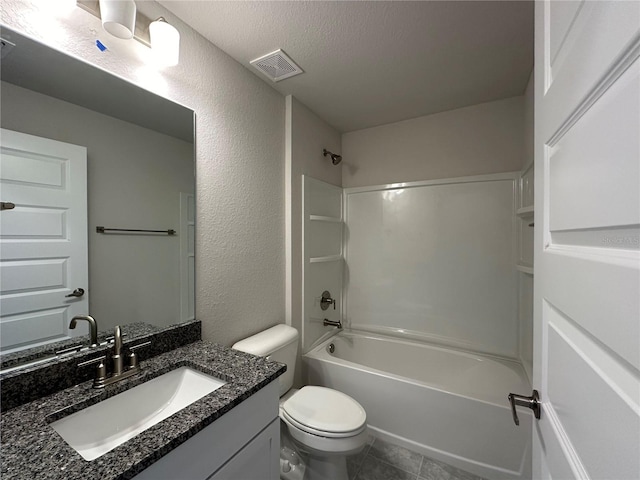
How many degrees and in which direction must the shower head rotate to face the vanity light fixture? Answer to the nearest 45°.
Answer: approximately 90° to its right

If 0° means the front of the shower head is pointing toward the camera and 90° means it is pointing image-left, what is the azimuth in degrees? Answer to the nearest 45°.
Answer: approximately 315°

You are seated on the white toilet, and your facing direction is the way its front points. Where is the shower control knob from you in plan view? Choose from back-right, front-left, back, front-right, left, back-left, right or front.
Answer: back-left

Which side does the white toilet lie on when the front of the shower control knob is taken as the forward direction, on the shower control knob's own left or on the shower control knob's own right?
on the shower control knob's own right

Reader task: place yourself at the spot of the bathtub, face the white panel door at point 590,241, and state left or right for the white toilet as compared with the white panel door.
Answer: right
